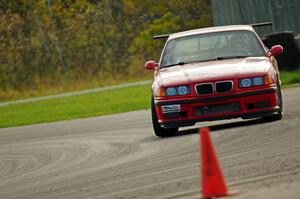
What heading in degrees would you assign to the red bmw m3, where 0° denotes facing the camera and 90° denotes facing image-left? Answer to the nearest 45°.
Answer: approximately 0°

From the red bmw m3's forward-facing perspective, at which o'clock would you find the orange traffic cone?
The orange traffic cone is roughly at 12 o'clock from the red bmw m3.
